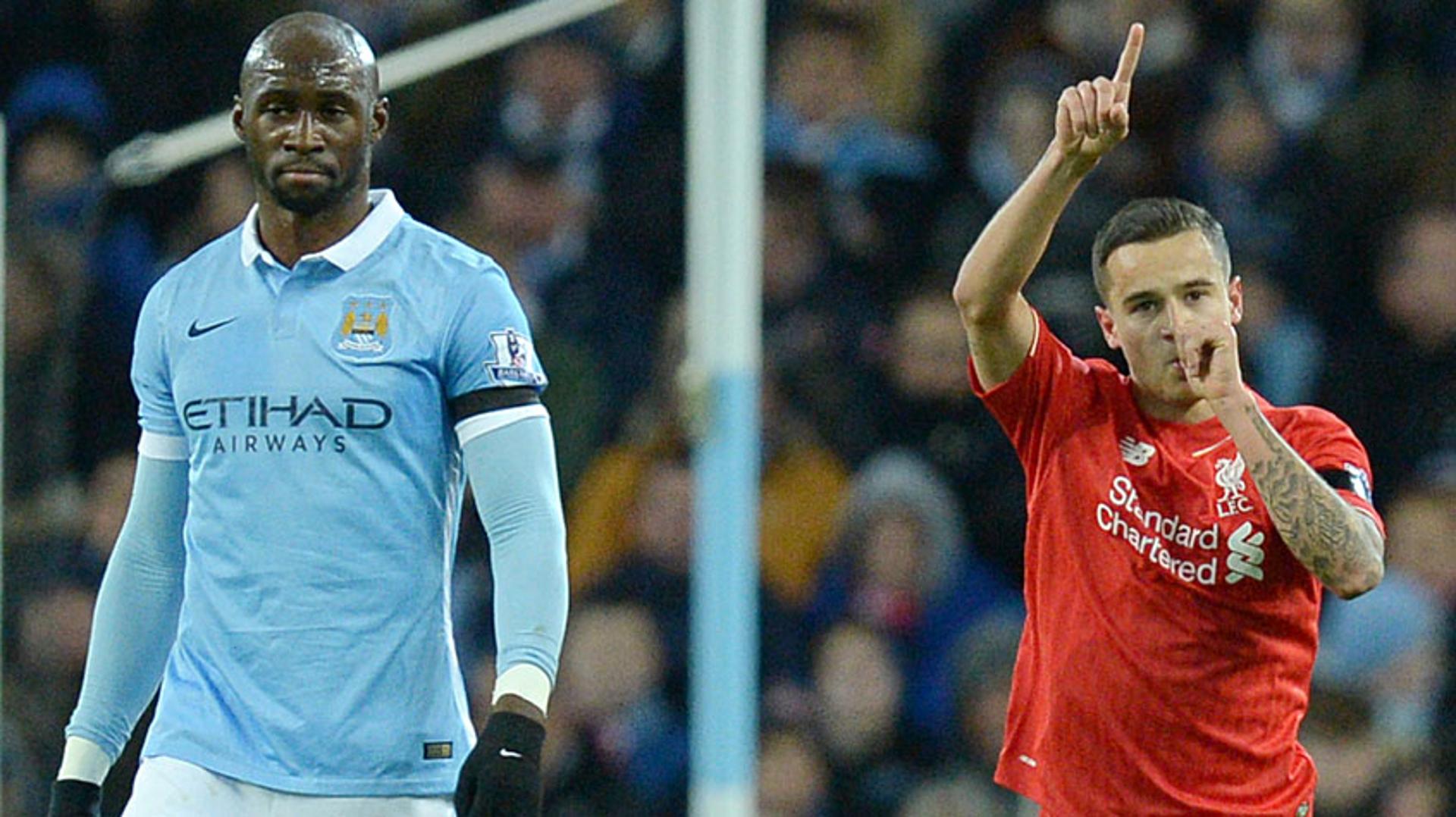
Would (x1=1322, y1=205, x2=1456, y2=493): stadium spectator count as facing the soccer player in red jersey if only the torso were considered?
yes

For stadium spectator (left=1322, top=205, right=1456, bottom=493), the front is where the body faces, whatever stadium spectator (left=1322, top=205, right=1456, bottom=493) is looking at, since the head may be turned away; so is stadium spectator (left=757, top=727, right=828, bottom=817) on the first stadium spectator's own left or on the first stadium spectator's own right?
on the first stadium spectator's own right

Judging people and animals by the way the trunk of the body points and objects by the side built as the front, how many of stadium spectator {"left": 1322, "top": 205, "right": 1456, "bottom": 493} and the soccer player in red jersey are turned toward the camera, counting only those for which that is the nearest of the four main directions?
2

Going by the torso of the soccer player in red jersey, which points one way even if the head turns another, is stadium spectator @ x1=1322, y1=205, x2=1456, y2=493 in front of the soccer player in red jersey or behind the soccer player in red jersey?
behind

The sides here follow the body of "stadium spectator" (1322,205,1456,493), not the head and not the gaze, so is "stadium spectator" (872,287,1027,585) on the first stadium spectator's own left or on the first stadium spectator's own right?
on the first stadium spectator's own right

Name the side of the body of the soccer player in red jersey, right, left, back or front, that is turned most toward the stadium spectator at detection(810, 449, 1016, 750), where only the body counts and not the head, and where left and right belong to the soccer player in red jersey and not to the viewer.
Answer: back

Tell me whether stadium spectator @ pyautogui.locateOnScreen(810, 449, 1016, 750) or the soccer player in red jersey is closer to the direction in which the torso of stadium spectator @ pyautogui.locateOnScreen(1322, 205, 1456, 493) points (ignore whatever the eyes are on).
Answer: the soccer player in red jersey

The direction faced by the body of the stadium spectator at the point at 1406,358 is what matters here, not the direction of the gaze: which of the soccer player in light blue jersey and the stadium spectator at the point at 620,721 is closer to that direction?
the soccer player in light blue jersey
